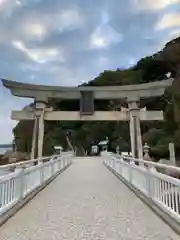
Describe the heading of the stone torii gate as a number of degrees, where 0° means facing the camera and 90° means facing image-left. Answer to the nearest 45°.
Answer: approximately 0°

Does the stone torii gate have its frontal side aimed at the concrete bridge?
yes
